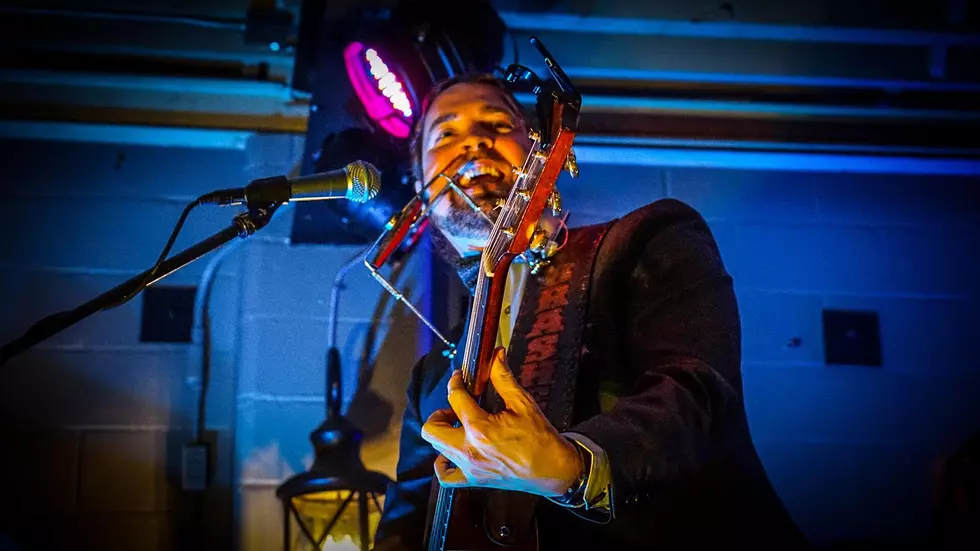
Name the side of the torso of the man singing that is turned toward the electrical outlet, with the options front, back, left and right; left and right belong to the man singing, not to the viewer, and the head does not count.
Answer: right

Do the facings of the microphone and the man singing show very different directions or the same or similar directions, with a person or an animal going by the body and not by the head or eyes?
very different directions

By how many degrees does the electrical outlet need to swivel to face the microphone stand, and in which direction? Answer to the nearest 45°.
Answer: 0° — it already faces it

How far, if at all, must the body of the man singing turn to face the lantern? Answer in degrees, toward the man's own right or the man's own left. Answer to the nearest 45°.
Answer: approximately 90° to the man's own right

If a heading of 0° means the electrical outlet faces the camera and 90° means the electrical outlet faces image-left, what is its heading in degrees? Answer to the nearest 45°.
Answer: approximately 0°

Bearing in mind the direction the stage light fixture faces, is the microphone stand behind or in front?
in front

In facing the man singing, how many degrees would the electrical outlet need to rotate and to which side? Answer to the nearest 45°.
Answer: approximately 45° to its left

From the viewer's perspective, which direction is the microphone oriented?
to the viewer's right

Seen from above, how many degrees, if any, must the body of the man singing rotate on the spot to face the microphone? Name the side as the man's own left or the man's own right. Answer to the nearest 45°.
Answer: approximately 45° to the man's own right

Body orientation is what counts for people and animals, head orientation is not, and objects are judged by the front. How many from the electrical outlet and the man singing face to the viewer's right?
0
